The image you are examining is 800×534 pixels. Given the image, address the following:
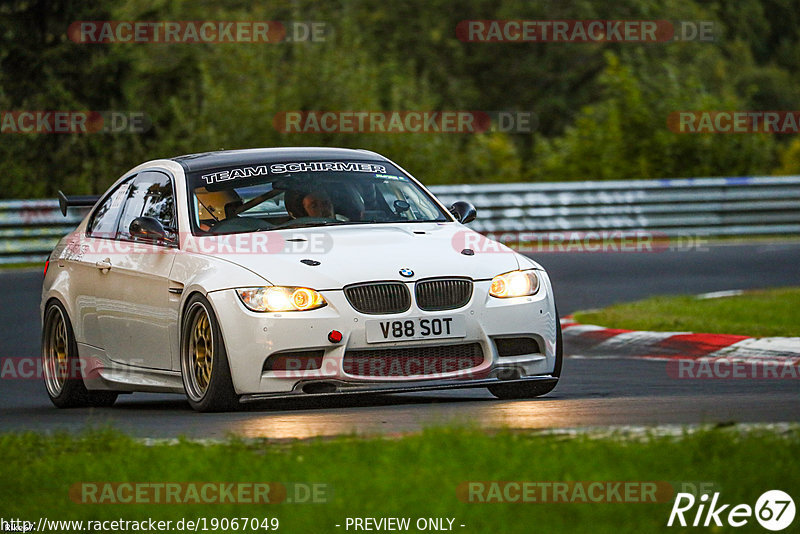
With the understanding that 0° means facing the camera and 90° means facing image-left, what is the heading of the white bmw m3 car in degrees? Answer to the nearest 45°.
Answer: approximately 315°

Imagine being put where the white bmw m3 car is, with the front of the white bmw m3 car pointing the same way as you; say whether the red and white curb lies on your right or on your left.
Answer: on your left

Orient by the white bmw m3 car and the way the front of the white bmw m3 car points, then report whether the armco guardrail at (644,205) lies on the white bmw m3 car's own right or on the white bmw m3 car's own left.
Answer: on the white bmw m3 car's own left
